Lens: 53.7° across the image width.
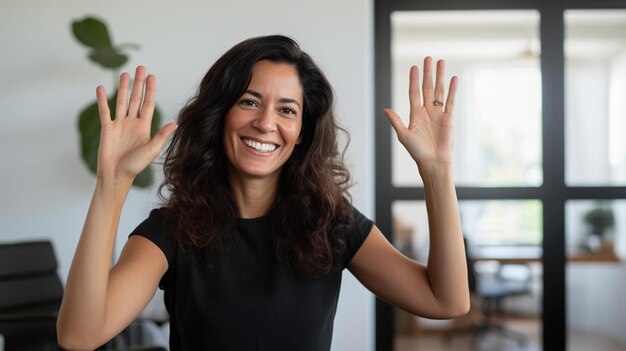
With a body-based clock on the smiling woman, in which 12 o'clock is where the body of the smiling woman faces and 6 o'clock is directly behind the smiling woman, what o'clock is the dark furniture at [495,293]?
The dark furniture is roughly at 7 o'clock from the smiling woman.

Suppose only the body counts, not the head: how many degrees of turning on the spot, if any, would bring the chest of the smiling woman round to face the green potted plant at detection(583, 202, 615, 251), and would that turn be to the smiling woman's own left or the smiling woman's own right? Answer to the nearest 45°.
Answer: approximately 135° to the smiling woman's own left

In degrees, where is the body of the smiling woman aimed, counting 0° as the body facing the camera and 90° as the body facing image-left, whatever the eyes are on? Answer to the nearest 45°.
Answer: approximately 0°
